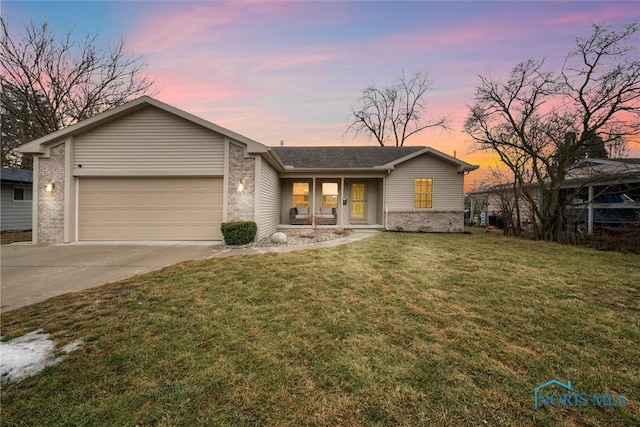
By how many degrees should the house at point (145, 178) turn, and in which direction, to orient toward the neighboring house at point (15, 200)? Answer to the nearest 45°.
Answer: approximately 135° to its right

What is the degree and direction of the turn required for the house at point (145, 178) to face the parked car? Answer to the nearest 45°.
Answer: approximately 90° to its left

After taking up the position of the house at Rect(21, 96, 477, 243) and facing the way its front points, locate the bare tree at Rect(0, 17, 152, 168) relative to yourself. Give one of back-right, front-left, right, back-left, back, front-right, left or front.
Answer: back-right

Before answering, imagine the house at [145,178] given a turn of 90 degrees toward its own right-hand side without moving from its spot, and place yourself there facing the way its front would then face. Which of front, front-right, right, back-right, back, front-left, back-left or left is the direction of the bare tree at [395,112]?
back-right

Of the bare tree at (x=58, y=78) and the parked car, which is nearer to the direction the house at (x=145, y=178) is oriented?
the parked car

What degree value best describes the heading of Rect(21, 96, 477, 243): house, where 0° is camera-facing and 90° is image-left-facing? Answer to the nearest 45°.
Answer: approximately 0°

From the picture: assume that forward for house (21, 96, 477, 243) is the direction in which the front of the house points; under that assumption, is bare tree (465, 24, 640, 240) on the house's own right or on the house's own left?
on the house's own left

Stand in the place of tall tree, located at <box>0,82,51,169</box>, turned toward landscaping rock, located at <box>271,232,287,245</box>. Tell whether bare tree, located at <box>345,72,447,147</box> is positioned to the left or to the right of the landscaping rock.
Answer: left

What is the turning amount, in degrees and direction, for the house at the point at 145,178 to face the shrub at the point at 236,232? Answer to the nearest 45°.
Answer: approximately 45° to its left

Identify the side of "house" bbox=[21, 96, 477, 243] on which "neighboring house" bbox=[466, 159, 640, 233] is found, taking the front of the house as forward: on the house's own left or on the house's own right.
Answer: on the house's own left
